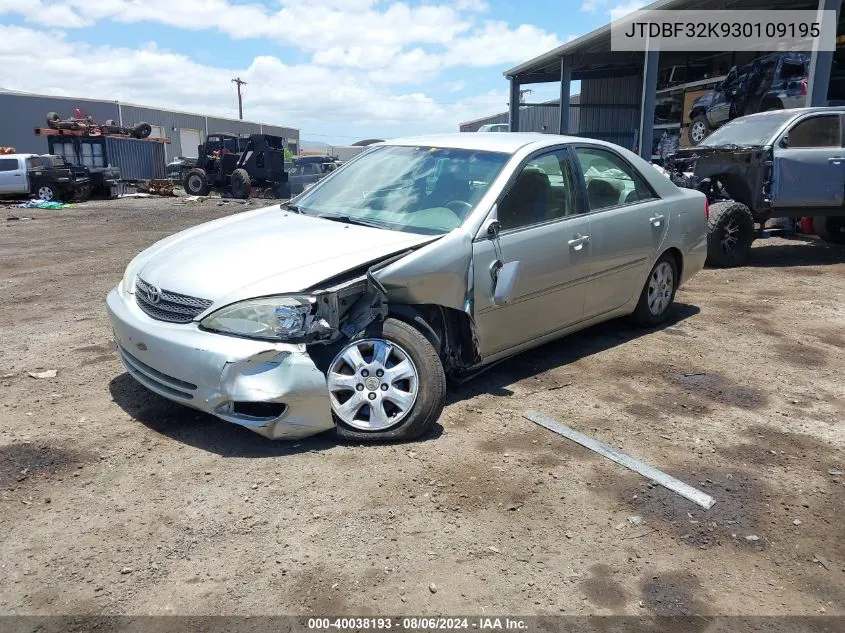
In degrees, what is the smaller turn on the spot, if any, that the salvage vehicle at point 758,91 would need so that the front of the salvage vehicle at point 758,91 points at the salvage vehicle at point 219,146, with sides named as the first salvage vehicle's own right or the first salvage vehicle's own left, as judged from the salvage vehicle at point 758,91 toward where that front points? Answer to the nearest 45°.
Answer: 0° — it already faces it

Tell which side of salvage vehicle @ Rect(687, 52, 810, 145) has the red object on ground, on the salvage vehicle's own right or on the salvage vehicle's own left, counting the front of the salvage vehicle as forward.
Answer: on the salvage vehicle's own left

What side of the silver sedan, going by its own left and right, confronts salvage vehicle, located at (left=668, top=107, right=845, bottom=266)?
back

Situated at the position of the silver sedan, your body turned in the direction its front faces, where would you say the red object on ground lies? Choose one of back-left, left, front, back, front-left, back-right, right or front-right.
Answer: back

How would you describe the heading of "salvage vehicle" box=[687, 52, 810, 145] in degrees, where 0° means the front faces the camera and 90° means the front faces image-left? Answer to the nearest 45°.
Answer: approximately 90°

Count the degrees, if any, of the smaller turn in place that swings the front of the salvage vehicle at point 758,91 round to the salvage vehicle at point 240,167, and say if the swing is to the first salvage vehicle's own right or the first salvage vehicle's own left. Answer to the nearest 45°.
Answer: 0° — it already faces it

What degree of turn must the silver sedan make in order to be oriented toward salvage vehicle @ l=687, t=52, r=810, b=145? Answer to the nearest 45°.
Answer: approximately 180°

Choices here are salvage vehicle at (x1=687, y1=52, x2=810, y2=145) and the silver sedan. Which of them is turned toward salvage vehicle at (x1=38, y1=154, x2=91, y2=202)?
salvage vehicle at (x1=687, y1=52, x2=810, y2=145)

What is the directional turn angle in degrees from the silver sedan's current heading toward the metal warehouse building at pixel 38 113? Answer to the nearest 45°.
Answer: approximately 90° to its right

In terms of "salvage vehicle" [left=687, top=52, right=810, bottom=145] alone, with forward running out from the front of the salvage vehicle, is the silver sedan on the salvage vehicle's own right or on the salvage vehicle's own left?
on the salvage vehicle's own left

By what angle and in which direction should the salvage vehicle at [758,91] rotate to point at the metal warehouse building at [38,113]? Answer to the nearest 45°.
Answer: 0° — it already faces it

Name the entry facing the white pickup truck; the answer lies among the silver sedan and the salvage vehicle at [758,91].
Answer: the salvage vehicle

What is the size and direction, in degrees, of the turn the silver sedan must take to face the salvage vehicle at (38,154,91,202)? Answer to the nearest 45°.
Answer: approximately 90° to its right

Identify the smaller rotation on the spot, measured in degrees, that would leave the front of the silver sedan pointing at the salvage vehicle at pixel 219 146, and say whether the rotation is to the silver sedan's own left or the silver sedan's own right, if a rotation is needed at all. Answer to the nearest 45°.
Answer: approximately 135° to the silver sedan's own right

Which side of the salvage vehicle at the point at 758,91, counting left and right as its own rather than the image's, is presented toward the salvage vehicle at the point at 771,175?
left

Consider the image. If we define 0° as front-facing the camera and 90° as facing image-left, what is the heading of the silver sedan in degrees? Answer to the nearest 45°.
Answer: approximately 45°
